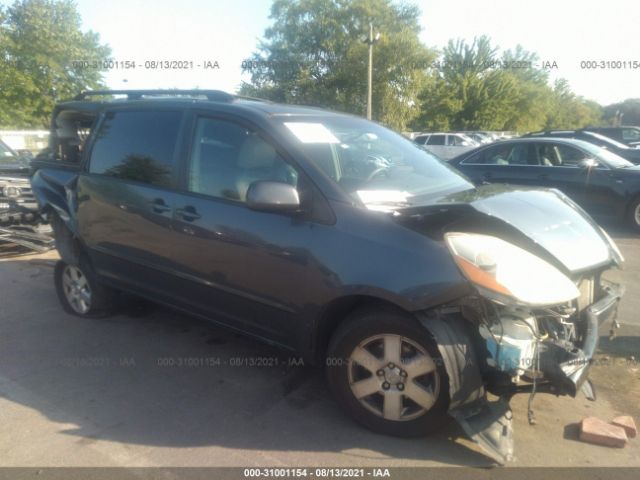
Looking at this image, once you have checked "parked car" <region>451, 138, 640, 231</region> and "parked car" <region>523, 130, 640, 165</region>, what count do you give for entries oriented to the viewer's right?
2

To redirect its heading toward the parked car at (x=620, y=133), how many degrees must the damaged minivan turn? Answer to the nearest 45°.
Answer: approximately 90° to its left

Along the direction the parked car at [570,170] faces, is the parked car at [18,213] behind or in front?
behind

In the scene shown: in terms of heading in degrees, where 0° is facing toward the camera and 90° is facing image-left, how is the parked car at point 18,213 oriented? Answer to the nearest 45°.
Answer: approximately 315°

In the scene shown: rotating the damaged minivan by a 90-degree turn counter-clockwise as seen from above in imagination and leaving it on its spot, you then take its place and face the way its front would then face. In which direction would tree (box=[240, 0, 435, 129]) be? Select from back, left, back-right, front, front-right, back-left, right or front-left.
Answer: front-left

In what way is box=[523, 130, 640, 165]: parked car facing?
to the viewer's right

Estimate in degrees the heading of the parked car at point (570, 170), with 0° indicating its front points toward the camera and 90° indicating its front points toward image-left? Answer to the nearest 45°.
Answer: approximately 270°

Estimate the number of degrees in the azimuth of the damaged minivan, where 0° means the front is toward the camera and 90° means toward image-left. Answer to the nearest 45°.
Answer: approximately 315°

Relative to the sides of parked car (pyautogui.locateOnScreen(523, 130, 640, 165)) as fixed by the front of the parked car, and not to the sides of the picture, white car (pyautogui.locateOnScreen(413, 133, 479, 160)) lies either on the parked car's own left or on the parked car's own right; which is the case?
on the parked car's own left
